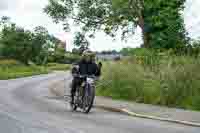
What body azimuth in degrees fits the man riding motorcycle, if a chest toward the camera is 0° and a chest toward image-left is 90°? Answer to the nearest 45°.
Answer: approximately 0°

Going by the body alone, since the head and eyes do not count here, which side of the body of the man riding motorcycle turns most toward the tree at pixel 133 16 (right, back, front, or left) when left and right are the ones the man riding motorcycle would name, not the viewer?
back
